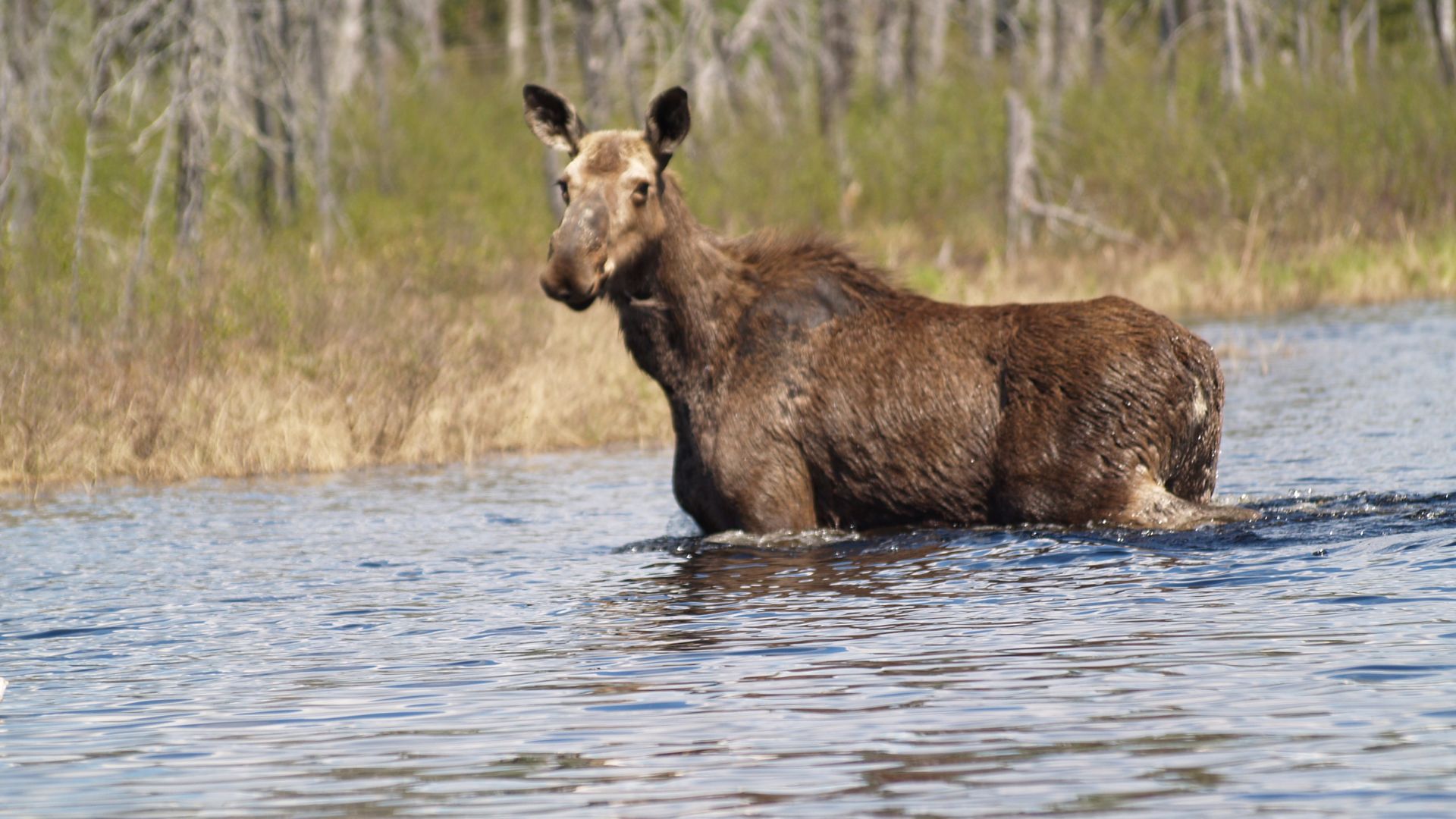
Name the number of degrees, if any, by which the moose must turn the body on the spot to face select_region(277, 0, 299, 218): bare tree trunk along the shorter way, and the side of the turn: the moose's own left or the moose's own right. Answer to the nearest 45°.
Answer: approximately 45° to the moose's own right

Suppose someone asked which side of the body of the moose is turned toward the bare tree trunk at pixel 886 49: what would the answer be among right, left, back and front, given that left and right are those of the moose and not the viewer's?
right

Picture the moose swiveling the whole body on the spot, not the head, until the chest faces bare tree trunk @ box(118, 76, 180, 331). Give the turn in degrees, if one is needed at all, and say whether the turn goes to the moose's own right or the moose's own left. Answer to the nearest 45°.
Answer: approximately 45° to the moose's own right

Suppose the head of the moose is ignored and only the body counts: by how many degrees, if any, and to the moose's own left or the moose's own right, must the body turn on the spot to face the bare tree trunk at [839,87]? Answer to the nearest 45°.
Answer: approximately 90° to the moose's own right

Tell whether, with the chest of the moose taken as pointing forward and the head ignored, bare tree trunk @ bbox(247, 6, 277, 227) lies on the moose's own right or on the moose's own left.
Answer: on the moose's own right

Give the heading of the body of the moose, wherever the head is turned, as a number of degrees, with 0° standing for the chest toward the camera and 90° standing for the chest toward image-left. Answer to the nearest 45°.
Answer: approximately 90°

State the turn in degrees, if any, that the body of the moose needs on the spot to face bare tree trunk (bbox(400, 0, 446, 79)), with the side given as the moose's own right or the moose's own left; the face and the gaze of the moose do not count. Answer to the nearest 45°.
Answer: approximately 90° to the moose's own right

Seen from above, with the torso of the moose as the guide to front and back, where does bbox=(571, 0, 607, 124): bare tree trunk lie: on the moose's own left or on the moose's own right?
on the moose's own right

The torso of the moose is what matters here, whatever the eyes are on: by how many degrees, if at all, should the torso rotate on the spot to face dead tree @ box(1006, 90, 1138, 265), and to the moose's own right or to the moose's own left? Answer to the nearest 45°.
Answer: approximately 90° to the moose's own right

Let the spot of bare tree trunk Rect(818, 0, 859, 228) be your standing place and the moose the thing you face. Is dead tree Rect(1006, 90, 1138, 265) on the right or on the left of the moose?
left
